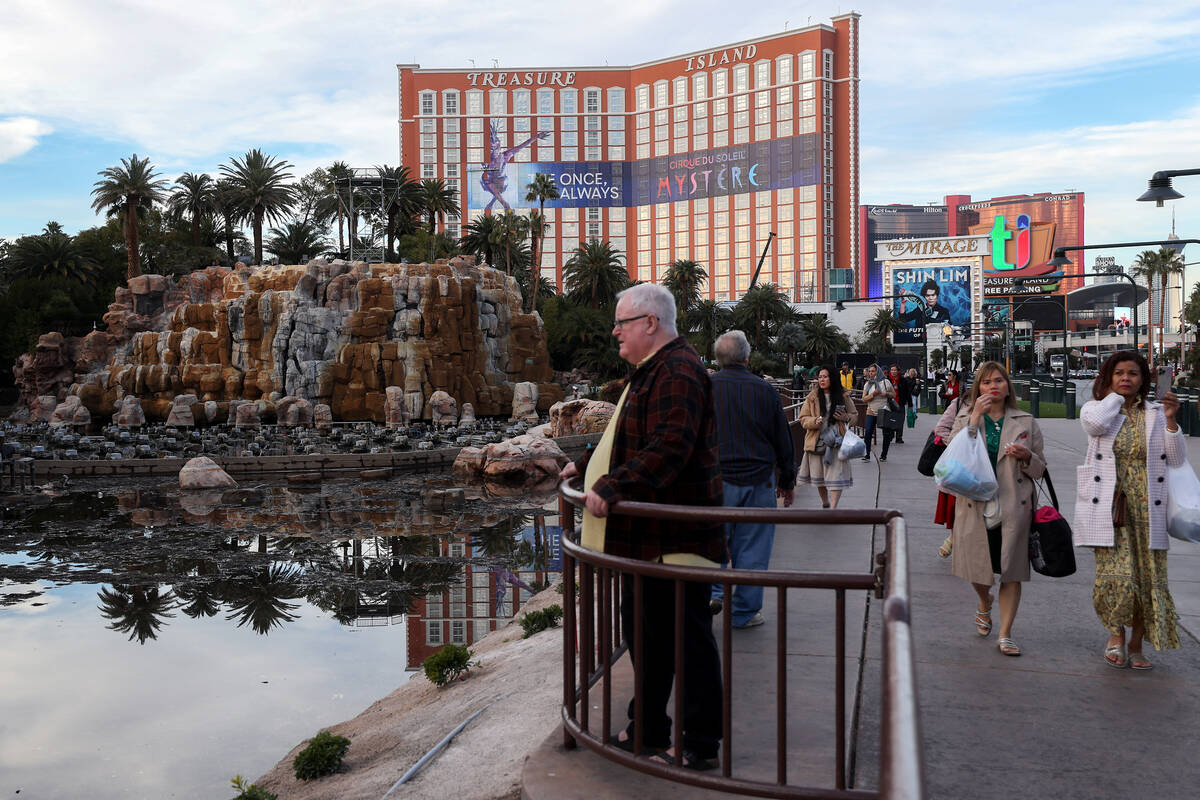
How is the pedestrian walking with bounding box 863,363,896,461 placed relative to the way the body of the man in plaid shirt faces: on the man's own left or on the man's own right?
on the man's own right

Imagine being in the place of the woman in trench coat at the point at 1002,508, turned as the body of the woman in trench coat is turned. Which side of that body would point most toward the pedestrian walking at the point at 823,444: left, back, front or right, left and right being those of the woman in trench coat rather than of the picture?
back

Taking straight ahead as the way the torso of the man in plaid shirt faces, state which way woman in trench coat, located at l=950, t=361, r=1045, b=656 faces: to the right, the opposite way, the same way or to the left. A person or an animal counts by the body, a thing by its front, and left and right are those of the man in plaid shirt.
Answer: to the left

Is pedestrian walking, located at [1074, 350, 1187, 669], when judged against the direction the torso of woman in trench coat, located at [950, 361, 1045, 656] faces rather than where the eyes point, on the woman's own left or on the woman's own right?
on the woman's own left

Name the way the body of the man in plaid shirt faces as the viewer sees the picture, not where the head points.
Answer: to the viewer's left

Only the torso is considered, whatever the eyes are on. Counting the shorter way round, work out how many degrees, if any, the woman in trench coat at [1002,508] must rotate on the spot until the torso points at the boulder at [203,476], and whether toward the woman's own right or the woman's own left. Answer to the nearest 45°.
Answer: approximately 135° to the woman's own right

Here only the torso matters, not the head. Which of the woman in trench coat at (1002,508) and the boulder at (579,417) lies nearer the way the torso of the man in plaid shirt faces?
the boulder
